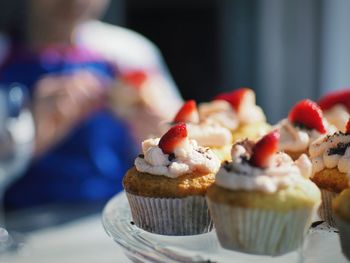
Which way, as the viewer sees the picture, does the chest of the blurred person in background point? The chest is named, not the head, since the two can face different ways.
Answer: toward the camera

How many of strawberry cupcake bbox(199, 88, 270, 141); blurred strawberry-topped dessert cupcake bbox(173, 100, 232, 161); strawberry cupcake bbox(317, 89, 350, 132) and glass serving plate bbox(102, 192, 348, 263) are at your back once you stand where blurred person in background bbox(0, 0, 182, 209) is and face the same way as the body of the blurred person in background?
0

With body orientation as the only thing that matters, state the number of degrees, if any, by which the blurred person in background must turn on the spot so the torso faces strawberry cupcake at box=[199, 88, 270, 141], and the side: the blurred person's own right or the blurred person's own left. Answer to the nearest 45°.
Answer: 0° — they already face it

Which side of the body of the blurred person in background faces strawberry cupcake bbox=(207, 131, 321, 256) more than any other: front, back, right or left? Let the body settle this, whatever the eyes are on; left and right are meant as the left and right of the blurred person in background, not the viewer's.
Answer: front

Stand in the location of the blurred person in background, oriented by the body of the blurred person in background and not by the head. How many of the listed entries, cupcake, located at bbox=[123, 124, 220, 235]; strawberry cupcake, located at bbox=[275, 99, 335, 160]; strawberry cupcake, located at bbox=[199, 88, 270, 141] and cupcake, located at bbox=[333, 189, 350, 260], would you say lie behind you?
0

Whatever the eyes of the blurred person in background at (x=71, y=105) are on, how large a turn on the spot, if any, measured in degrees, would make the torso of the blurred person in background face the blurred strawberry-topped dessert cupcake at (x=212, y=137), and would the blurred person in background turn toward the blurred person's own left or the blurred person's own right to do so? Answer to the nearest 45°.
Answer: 0° — they already face it

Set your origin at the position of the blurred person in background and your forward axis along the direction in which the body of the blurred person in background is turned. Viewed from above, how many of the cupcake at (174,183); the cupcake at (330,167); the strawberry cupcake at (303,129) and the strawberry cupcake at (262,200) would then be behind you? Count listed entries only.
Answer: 0

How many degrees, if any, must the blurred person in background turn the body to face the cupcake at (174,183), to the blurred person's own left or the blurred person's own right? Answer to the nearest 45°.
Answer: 0° — they already face it

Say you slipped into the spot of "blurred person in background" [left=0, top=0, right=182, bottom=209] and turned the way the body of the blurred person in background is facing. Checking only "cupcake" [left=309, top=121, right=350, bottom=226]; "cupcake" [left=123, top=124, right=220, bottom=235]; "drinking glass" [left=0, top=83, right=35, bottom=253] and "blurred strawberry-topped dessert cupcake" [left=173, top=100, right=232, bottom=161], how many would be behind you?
0

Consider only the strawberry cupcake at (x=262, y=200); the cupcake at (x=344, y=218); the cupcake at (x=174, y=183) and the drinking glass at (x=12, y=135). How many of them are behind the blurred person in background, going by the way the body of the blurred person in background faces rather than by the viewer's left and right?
0

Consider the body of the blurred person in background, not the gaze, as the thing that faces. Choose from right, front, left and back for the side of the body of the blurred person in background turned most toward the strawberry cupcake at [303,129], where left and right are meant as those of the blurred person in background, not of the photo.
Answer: front

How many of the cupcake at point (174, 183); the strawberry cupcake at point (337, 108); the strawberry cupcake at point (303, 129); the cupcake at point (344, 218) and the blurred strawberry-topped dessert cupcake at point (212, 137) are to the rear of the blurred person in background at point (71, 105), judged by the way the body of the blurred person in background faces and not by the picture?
0

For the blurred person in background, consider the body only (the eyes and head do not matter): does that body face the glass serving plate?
yes
